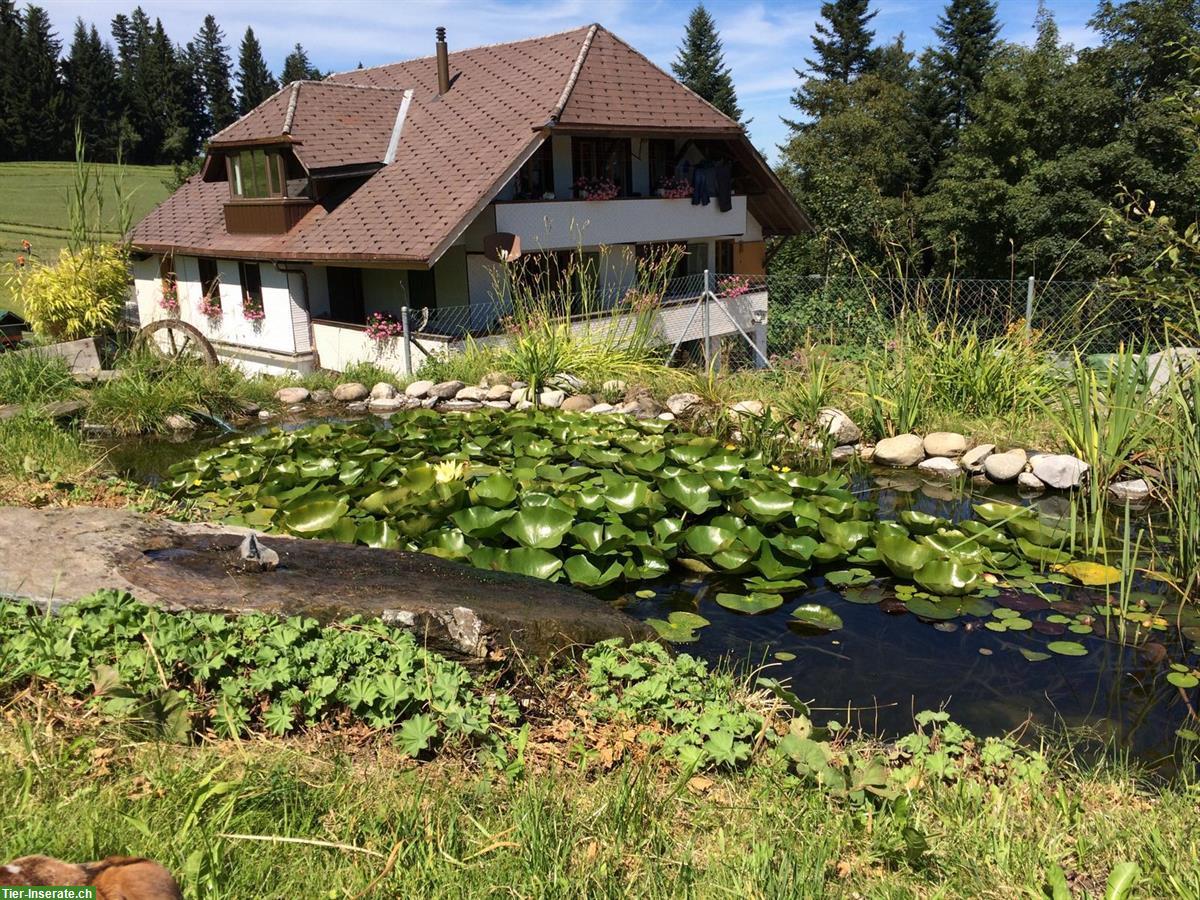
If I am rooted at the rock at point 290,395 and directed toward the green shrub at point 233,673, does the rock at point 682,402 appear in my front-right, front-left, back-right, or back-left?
front-left

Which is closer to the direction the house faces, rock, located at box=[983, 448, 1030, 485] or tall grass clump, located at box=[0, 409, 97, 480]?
the rock

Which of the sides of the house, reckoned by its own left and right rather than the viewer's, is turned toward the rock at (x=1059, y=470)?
front

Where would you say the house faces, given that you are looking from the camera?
facing the viewer and to the right of the viewer

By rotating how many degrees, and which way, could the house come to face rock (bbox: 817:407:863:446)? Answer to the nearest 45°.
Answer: approximately 45° to its right

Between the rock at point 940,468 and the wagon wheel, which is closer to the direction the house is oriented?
the rock

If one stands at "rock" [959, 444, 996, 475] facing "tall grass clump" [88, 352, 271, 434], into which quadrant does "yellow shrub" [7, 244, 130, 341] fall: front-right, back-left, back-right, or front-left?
front-right

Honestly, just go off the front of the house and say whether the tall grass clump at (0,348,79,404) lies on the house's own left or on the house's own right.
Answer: on the house's own right

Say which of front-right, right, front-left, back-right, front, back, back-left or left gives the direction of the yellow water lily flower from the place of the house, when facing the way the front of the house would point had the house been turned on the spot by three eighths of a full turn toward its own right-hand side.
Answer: left

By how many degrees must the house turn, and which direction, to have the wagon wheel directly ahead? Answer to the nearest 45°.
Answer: approximately 90° to its right

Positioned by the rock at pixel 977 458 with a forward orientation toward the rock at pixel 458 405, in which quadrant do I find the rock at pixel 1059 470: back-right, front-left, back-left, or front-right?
back-left

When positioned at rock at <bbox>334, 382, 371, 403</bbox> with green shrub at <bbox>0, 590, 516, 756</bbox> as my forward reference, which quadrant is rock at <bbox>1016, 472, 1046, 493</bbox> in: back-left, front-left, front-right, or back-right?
front-left

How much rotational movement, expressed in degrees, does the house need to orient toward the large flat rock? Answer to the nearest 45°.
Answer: approximately 45° to its right

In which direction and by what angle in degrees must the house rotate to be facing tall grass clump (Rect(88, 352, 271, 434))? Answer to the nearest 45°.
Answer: approximately 45° to its right

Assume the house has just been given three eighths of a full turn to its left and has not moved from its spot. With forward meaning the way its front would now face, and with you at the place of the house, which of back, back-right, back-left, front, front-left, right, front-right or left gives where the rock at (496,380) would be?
back

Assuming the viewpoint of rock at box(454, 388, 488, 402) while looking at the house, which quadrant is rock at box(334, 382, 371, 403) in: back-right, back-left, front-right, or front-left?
front-left
